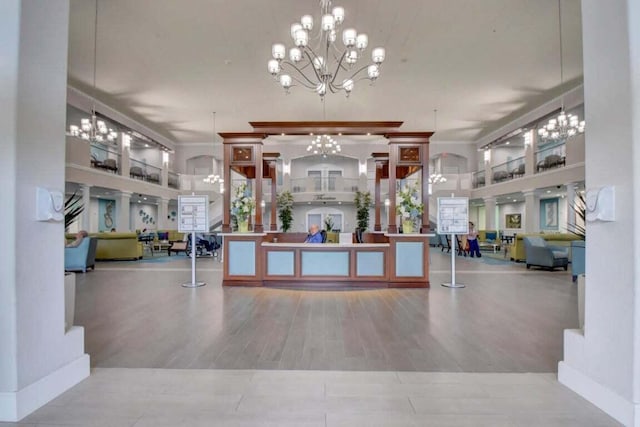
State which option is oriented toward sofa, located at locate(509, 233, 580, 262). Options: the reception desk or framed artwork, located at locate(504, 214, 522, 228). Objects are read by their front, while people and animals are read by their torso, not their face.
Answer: the framed artwork

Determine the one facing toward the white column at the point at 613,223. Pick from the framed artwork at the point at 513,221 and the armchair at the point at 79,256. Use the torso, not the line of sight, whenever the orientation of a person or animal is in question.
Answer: the framed artwork

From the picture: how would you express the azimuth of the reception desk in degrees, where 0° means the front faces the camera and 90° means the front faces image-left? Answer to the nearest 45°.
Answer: approximately 0°

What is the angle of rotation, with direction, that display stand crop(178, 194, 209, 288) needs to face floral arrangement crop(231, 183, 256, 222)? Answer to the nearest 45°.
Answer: approximately 90° to its left

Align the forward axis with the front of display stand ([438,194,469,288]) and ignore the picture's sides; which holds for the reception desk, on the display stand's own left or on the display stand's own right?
on the display stand's own right

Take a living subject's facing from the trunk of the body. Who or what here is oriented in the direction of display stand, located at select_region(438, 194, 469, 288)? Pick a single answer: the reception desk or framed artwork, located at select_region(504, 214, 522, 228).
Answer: the framed artwork
